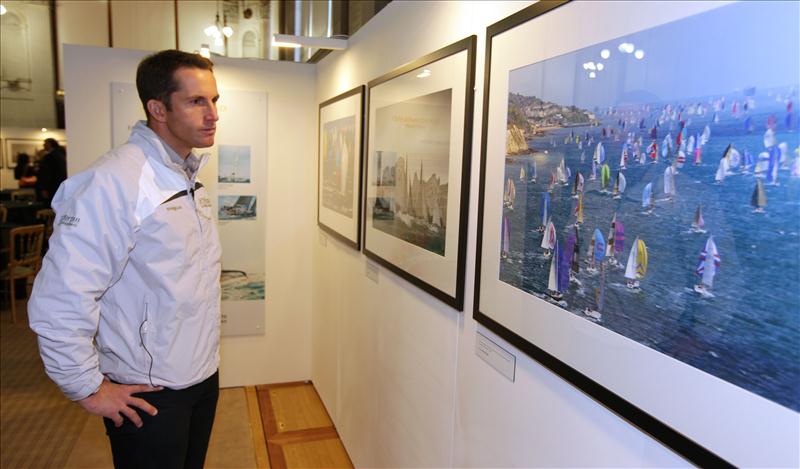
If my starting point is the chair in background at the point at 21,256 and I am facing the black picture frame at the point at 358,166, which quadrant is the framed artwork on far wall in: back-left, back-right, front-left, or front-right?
back-left

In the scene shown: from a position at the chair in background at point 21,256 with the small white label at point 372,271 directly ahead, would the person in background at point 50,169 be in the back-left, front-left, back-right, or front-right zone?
back-left

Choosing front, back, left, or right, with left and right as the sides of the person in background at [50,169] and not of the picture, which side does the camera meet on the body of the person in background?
left

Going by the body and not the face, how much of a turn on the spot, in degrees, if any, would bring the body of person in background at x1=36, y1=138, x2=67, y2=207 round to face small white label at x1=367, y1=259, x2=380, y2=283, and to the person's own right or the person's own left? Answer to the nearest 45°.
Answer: approximately 90° to the person's own left

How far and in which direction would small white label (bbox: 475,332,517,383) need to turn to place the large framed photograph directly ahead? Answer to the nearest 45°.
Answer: approximately 90° to its left

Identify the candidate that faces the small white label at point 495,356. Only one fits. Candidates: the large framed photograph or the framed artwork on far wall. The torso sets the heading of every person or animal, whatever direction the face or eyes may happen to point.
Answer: the framed artwork on far wall

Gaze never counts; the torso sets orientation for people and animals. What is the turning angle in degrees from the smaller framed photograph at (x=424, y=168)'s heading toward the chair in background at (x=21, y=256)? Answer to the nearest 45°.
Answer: approximately 90° to its right

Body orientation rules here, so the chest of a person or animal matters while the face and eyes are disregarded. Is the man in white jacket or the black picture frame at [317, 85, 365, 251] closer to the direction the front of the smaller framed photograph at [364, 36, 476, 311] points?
the man in white jacket

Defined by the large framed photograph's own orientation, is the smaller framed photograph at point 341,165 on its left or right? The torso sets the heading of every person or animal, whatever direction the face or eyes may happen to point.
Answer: on its right

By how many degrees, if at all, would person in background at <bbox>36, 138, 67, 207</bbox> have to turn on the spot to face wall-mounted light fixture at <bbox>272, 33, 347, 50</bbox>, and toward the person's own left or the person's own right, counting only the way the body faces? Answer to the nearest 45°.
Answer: approximately 90° to the person's own left

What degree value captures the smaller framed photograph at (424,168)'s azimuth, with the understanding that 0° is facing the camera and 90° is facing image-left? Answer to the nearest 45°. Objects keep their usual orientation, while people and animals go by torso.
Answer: approximately 45°

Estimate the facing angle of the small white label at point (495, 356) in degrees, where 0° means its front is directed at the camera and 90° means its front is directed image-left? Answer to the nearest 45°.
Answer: approximately 45°

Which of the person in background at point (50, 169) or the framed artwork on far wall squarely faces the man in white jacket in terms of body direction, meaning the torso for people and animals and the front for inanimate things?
the framed artwork on far wall
